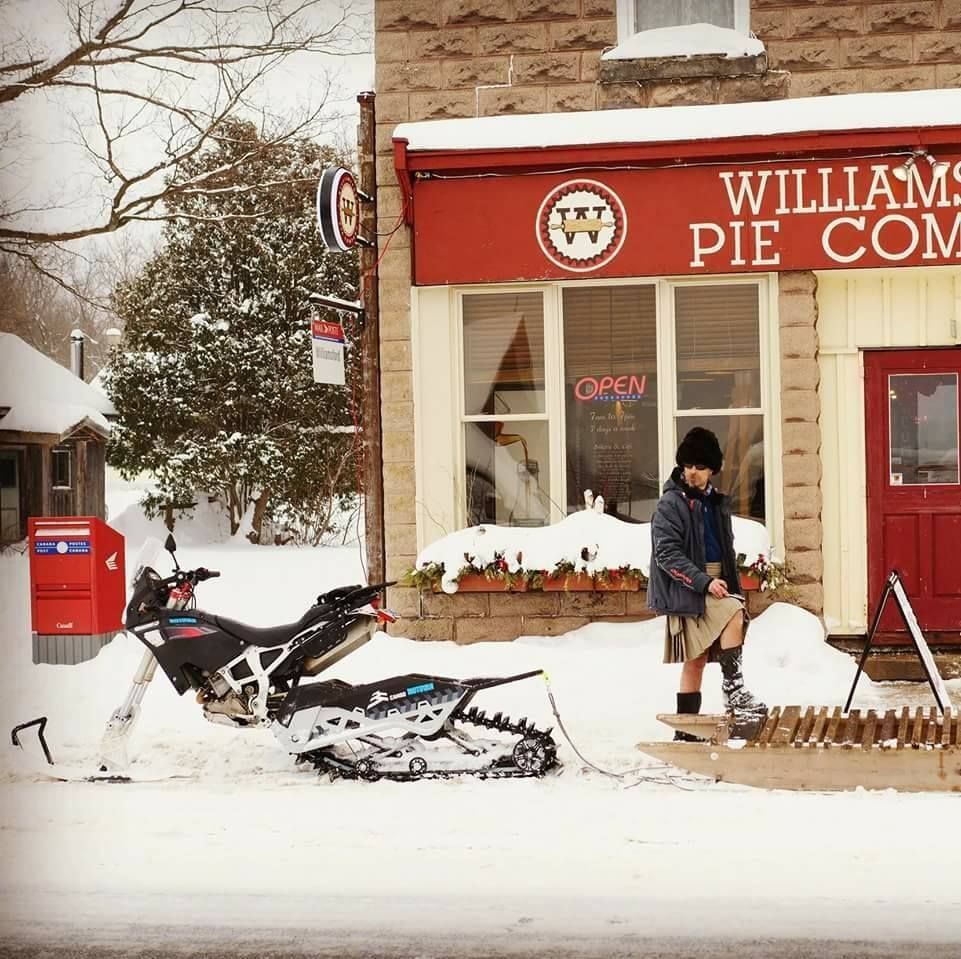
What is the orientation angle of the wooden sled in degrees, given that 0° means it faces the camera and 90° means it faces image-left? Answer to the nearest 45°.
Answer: approximately 90°

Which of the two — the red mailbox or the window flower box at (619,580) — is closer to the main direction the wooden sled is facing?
the red mailbox

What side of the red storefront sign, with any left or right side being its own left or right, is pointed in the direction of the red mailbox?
right
